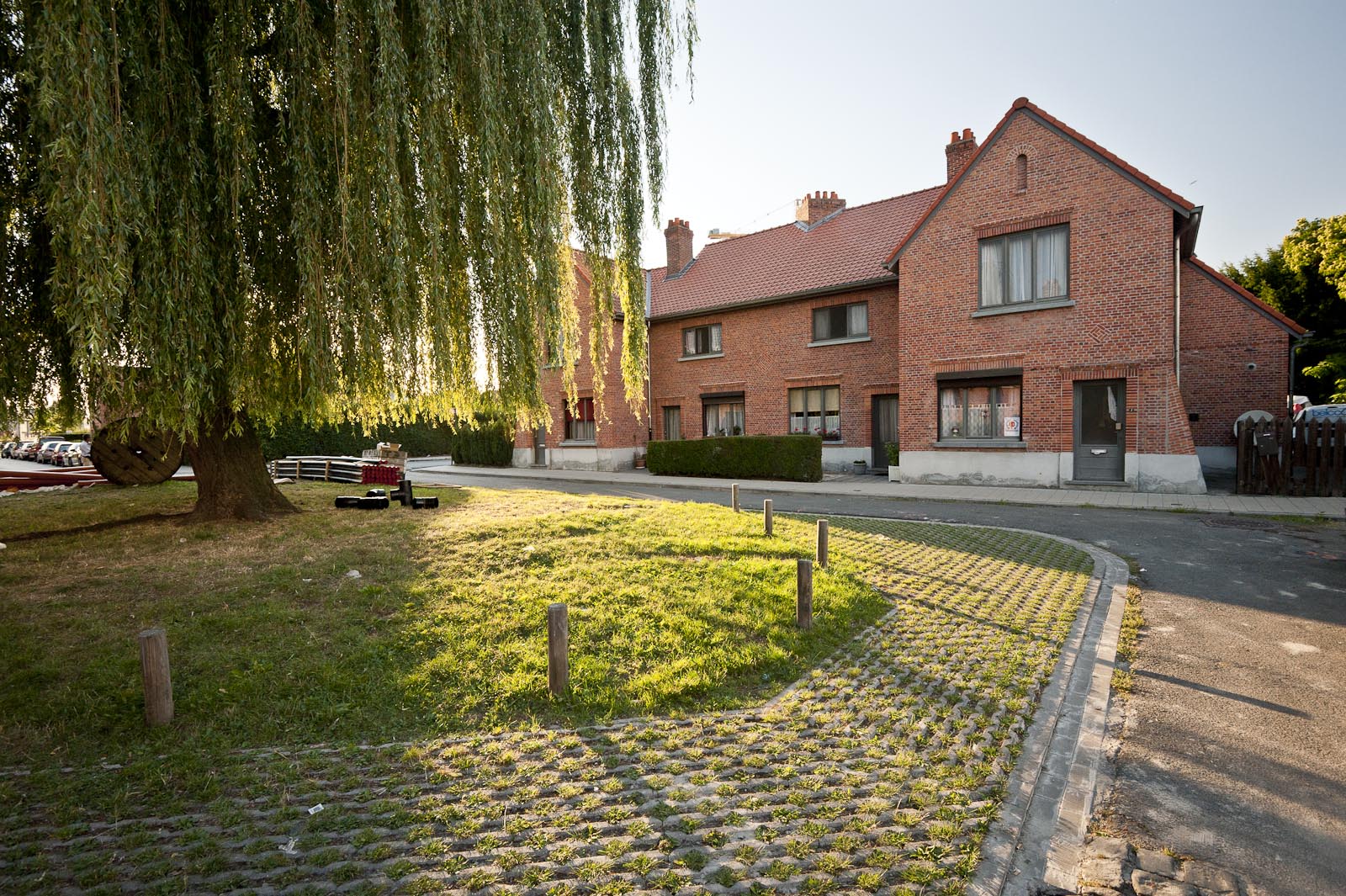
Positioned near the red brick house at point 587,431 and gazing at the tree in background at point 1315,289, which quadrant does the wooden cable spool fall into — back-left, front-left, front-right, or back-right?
back-right

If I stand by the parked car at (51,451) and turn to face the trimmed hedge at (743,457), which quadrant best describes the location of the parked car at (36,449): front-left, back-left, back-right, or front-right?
back-left

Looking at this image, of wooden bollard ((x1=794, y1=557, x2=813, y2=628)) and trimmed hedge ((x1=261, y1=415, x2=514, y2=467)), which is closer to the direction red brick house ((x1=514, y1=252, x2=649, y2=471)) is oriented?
the wooden bollard

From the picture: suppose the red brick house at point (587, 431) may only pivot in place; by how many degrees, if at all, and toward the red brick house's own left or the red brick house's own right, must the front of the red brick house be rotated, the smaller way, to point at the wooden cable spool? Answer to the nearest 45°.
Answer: approximately 45° to the red brick house's own right

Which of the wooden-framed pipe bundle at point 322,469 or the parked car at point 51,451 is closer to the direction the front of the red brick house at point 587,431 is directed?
the wooden-framed pipe bundle

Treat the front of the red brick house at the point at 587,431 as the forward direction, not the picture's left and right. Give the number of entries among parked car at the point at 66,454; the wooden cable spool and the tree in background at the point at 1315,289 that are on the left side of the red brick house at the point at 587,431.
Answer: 1

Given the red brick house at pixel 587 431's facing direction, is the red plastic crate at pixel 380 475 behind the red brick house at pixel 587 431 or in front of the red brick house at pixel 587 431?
in front

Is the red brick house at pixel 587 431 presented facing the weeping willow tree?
yes

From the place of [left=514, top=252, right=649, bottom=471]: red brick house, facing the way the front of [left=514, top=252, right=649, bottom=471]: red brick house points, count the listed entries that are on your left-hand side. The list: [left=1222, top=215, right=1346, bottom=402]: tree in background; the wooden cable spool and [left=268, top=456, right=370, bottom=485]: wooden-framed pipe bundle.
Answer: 1

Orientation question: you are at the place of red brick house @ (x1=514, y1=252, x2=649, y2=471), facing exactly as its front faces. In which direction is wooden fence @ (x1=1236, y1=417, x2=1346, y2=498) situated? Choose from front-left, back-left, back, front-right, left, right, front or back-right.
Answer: front-left

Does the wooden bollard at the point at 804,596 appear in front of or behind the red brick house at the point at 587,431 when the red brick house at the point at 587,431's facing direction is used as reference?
in front

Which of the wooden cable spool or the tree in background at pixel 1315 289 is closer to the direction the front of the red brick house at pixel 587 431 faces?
the wooden cable spool
